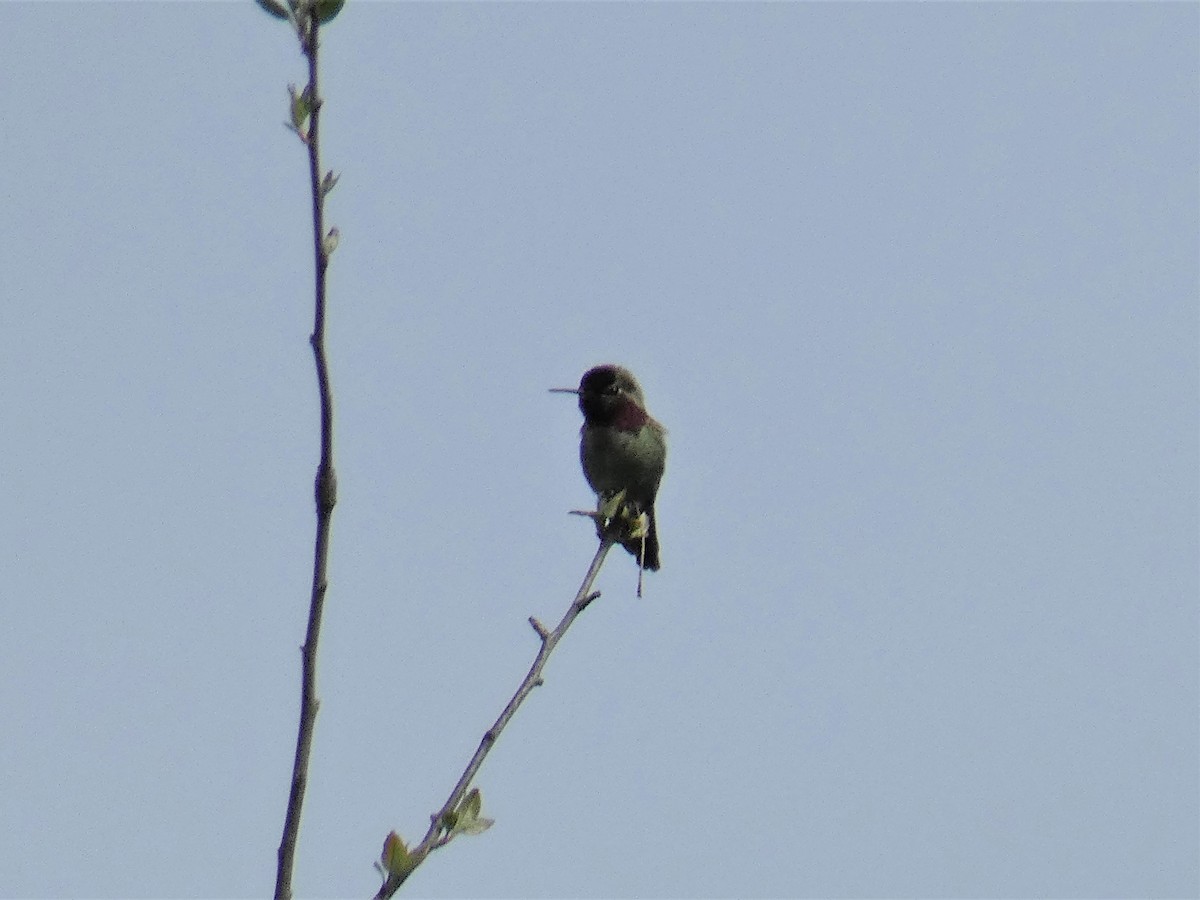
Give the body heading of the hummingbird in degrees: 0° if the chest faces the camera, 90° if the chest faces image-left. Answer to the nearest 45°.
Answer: approximately 45°

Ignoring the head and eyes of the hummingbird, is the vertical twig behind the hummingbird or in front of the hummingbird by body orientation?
in front

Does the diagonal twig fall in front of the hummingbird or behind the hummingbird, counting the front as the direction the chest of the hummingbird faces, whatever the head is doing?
in front
